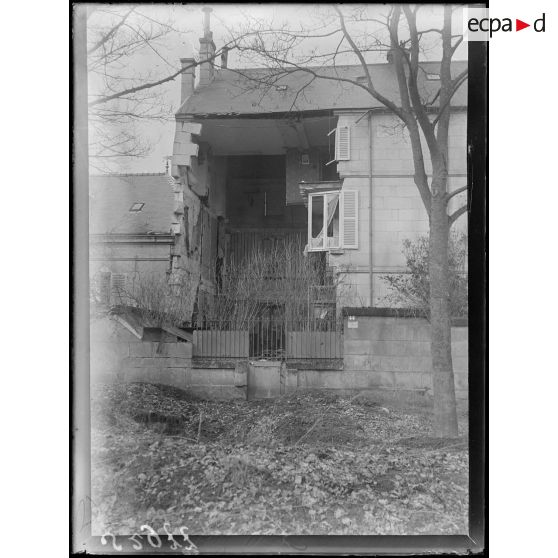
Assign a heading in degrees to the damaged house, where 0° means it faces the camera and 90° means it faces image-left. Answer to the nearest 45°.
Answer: approximately 0°

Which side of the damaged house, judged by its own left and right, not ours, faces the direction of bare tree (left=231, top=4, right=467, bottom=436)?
front

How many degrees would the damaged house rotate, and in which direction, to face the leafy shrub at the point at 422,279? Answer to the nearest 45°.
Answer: approximately 90° to its left

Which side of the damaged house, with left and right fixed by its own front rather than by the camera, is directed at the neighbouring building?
right
